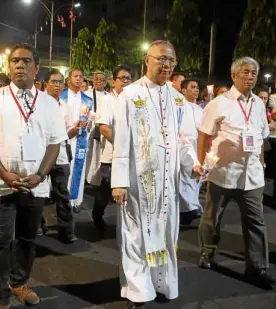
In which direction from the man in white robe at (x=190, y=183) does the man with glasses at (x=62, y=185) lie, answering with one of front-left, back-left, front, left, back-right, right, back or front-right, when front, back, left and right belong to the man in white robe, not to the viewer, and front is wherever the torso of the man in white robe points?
right

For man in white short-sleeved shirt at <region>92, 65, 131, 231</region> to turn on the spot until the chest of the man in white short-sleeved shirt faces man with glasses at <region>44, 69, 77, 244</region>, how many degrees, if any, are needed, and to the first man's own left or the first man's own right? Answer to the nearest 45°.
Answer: approximately 90° to the first man's own right

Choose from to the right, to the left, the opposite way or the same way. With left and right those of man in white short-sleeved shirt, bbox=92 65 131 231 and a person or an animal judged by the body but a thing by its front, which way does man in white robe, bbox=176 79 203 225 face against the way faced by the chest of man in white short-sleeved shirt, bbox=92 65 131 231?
the same way

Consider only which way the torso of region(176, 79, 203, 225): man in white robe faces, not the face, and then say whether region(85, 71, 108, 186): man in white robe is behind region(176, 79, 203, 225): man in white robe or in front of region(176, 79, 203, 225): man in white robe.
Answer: behind

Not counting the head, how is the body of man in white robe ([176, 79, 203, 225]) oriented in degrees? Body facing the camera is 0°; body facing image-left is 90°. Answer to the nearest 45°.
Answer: approximately 315°

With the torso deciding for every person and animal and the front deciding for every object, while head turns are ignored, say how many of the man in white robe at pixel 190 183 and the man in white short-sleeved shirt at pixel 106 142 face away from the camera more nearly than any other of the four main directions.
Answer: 0

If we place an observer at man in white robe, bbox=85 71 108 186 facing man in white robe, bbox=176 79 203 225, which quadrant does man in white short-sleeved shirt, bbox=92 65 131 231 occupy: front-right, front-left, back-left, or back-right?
front-right

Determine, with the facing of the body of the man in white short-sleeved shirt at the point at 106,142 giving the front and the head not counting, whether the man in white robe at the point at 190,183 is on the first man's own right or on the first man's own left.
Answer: on the first man's own left

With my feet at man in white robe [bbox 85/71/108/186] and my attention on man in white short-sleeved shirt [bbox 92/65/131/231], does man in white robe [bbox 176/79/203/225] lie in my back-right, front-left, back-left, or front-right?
front-left

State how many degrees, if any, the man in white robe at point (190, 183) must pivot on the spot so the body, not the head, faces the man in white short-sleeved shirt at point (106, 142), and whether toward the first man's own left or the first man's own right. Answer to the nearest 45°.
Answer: approximately 90° to the first man's own right
